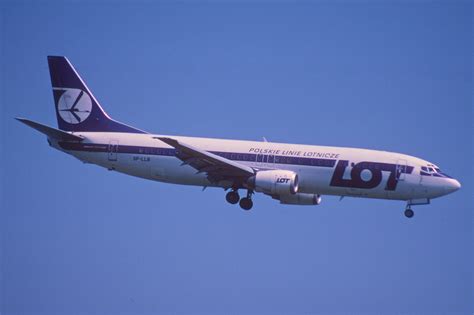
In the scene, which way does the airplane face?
to the viewer's right
